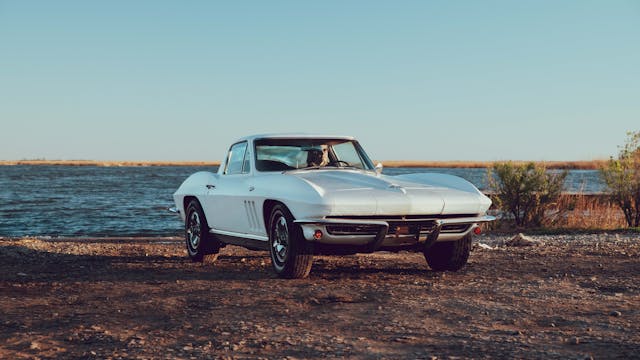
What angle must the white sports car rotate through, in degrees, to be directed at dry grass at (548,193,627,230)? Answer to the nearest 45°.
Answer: approximately 90° to its left

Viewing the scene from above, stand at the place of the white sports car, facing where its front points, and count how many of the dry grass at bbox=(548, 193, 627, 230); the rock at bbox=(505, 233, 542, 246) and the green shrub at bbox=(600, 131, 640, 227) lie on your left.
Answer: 3

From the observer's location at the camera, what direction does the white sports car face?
facing the viewer and to the right of the viewer

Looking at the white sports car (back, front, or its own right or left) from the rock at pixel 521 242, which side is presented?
left

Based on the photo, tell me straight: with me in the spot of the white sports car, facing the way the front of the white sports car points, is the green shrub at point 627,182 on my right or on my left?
on my left

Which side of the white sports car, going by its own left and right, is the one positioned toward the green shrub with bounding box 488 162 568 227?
left
